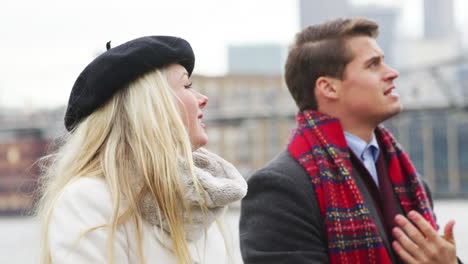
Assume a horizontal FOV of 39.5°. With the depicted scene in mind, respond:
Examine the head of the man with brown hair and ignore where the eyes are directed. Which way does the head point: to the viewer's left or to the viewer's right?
to the viewer's right

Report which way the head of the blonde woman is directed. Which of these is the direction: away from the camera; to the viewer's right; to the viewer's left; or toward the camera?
to the viewer's right

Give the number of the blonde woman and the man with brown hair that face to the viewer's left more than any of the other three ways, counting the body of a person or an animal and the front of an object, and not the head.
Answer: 0

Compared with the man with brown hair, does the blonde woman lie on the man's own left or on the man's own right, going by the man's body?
on the man's own right

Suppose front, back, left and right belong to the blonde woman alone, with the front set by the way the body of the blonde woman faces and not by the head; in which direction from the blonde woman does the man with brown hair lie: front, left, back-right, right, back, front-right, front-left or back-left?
front-left

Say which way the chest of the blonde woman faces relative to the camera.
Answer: to the viewer's right
